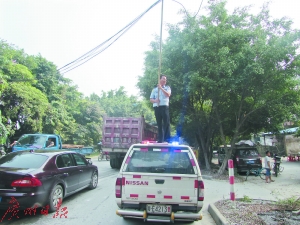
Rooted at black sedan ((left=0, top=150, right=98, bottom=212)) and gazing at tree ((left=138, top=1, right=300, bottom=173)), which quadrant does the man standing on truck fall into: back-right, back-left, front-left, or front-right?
front-right

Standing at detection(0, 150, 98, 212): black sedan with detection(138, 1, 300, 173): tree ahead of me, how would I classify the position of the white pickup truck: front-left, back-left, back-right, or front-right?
front-right

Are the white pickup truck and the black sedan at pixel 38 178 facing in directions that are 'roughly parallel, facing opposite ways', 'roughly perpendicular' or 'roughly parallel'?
roughly parallel

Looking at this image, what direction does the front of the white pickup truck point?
away from the camera

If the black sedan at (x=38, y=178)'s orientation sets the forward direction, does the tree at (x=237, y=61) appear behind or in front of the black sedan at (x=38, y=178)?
in front

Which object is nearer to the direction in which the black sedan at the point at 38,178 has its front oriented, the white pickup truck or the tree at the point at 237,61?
the tree

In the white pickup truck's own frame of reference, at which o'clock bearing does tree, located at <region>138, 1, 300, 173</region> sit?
The tree is roughly at 1 o'clock from the white pickup truck.

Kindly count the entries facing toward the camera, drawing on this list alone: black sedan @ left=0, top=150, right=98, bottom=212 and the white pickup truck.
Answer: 0

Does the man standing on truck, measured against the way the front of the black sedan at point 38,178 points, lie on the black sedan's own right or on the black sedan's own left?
on the black sedan's own right

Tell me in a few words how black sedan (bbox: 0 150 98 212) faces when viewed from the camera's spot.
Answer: facing away from the viewer and to the right of the viewer

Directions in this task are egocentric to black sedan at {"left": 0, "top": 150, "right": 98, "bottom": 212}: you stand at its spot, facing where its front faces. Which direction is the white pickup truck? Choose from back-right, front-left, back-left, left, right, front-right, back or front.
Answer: right
